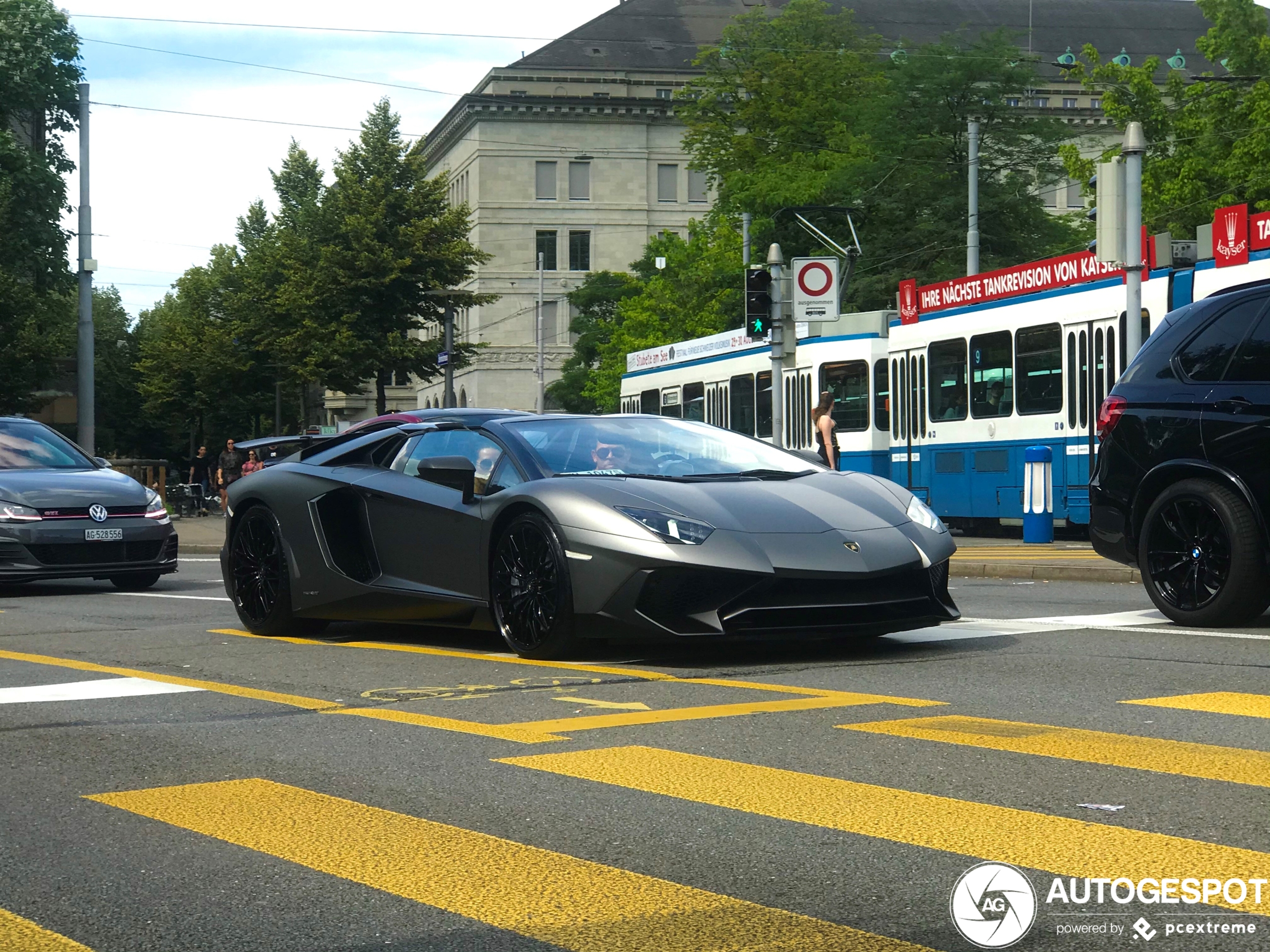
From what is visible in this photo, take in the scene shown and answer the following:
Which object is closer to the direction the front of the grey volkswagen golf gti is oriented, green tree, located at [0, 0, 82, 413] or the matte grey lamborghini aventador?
the matte grey lamborghini aventador

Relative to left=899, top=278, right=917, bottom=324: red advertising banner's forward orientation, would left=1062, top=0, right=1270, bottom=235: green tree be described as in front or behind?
behind

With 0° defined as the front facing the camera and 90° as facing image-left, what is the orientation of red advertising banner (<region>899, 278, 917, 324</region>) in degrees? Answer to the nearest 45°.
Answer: approximately 45°

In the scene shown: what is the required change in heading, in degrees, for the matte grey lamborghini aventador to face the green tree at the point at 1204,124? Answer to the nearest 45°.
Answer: approximately 90° to its left

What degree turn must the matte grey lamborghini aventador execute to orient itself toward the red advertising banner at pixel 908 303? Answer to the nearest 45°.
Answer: approximately 135° to its left

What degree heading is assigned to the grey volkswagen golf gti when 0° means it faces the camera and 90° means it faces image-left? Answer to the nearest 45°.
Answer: approximately 315°

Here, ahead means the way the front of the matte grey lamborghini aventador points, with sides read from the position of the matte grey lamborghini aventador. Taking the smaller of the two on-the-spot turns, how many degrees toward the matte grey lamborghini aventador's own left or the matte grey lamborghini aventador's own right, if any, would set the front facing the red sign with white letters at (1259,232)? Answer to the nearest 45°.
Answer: approximately 90° to the matte grey lamborghini aventador's own left

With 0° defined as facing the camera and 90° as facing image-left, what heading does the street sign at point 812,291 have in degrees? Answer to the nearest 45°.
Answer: approximately 0°

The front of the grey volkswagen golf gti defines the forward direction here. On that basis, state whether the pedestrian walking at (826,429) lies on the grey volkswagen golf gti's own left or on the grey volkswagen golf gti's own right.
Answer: on the grey volkswagen golf gti's own left

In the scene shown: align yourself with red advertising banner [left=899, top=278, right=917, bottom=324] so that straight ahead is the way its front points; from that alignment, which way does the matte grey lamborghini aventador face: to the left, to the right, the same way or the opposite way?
to the left
